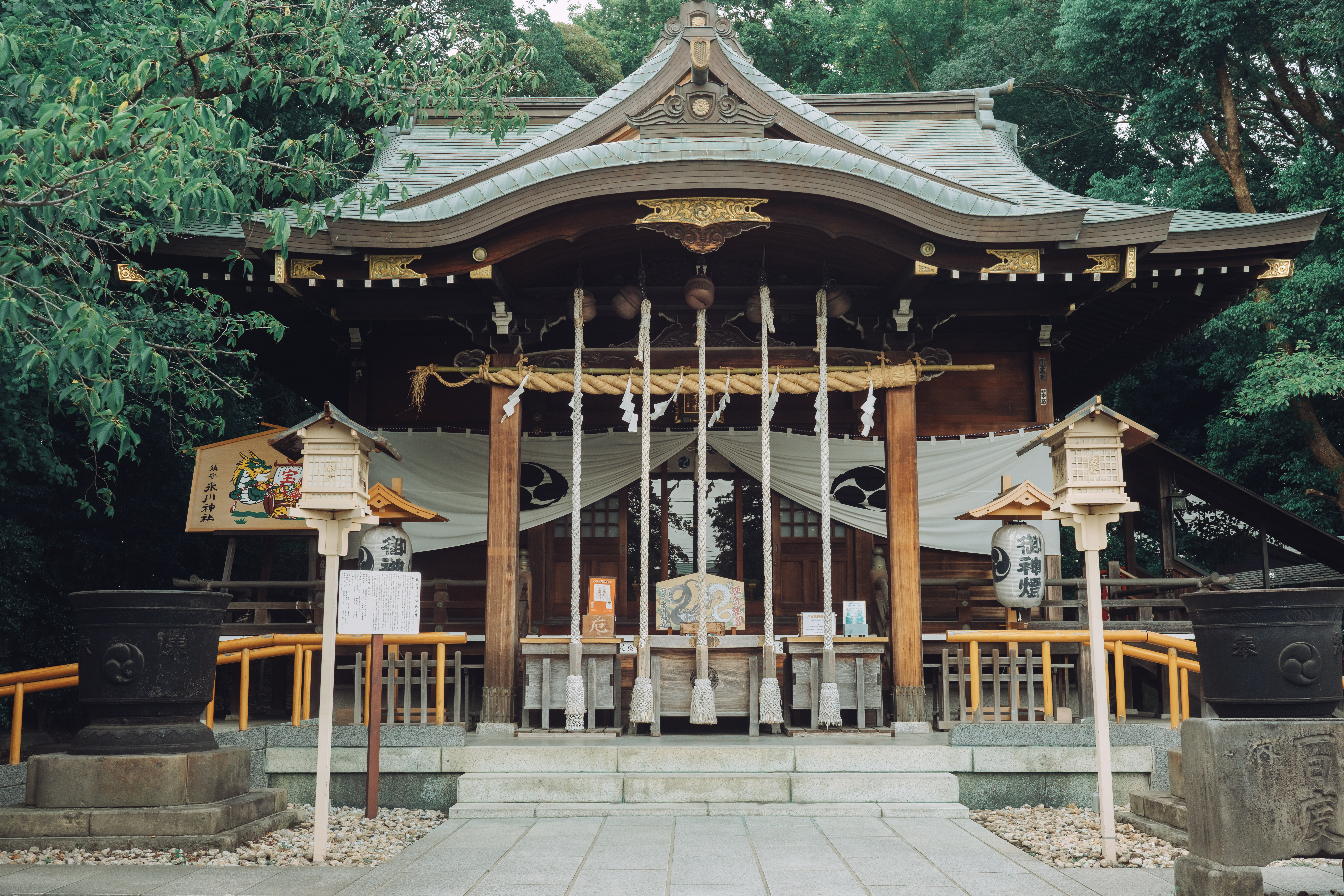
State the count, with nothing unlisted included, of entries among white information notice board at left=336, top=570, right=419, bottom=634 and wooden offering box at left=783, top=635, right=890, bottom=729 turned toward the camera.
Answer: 2

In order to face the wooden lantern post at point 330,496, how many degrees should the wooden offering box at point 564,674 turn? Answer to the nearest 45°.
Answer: approximately 45° to its right

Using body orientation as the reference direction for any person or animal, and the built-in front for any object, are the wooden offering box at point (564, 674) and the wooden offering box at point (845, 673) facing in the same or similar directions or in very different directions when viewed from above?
same or similar directions

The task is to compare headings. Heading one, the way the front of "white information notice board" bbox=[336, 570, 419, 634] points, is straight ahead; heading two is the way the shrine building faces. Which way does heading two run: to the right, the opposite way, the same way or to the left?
the same way

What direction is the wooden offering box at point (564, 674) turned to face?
toward the camera

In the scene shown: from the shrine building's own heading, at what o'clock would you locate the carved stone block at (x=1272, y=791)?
The carved stone block is roughly at 11 o'clock from the shrine building.

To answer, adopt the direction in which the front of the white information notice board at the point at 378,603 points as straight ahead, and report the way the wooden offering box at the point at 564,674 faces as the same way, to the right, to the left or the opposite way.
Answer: the same way

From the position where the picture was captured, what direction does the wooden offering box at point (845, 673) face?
facing the viewer

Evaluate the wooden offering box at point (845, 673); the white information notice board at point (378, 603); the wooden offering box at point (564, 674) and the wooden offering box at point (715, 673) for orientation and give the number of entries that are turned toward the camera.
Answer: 4

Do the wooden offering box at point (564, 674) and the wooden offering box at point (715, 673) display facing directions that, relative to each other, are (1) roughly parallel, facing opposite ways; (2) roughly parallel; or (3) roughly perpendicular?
roughly parallel

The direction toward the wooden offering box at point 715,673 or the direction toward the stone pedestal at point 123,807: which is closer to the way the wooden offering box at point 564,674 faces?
the stone pedestal
